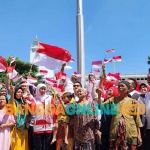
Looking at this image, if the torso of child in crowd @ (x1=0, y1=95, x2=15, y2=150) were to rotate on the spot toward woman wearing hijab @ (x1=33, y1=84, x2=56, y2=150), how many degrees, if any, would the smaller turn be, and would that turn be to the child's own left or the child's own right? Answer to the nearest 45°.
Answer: approximately 90° to the child's own left

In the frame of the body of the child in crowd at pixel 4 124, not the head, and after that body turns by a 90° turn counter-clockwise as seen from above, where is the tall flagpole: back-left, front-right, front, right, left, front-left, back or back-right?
front-left

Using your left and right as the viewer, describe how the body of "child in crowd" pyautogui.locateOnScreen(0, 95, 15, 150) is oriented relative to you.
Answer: facing the viewer

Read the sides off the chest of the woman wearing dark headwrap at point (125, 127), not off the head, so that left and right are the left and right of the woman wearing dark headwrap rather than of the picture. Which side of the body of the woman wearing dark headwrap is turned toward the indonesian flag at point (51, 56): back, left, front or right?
right

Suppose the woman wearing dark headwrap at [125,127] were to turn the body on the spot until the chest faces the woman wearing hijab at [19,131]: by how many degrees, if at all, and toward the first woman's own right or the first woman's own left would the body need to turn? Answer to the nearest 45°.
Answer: approximately 45° to the first woman's own right

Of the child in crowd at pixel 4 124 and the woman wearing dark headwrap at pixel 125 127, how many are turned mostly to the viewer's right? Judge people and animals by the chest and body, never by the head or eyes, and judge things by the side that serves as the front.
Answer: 0

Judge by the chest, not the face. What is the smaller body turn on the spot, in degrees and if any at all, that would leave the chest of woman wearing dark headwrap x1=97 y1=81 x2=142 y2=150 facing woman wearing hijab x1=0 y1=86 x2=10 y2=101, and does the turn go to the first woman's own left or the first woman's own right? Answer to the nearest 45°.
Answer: approximately 45° to the first woman's own right

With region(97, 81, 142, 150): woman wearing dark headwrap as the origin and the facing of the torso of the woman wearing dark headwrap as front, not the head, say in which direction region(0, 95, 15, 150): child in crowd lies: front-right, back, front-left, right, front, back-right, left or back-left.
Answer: front-right

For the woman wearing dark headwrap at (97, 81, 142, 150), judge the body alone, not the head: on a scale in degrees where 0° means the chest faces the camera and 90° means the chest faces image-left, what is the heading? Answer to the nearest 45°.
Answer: approximately 45°
